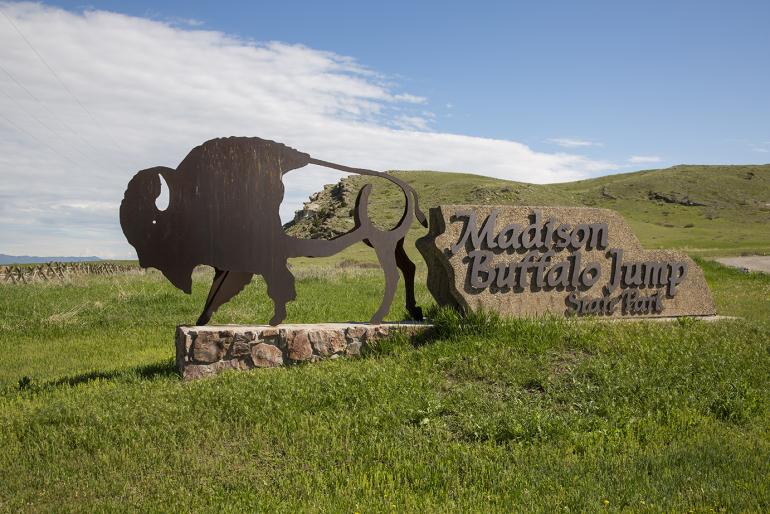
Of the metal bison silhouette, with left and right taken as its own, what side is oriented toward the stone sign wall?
back

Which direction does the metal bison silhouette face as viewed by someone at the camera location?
facing to the left of the viewer
